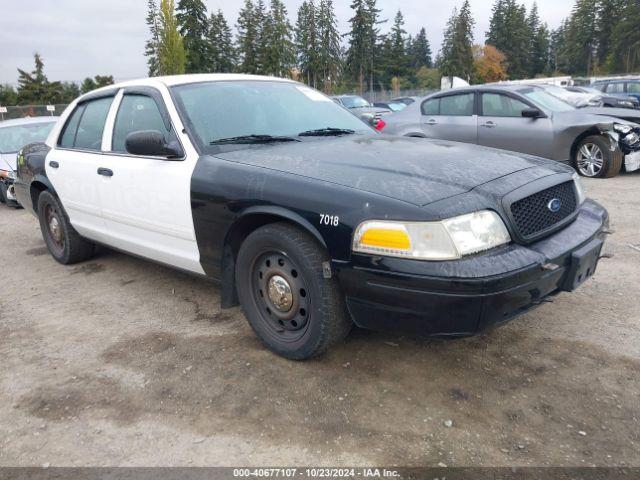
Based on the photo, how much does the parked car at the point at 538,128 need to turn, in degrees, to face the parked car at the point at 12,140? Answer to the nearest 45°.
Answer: approximately 135° to its right

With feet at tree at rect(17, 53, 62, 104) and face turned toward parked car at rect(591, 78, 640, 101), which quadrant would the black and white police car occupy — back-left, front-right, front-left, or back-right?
front-right

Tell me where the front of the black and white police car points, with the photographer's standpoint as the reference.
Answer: facing the viewer and to the right of the viewer

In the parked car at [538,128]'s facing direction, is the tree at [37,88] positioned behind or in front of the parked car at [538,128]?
behind

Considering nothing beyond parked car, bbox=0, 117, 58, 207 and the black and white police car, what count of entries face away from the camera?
0

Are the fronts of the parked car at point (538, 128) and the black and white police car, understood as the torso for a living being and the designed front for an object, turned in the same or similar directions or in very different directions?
same or similar directions

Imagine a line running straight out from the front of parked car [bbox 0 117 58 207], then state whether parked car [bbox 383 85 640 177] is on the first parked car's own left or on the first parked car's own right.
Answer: on the first parked car's own left

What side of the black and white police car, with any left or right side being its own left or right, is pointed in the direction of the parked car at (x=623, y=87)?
left

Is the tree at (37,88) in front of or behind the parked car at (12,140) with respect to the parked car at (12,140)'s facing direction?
behind

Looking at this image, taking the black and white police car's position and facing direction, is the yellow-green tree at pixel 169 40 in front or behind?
behind

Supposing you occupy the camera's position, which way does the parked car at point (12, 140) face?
facing the viewer and to the left of the viewer
